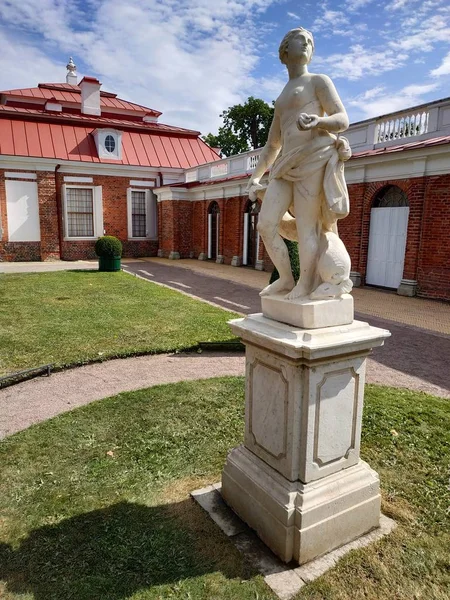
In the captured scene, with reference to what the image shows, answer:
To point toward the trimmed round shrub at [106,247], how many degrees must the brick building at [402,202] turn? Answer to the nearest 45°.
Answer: approximately 45° to its right

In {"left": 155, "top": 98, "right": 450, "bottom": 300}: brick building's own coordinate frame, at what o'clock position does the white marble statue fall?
The white marble statue is roughly at 11 o'clock from the brick building.

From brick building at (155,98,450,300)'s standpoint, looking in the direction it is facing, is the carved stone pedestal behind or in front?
in front

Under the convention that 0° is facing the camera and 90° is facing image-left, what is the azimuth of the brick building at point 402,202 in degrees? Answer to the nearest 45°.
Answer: approximately 45°
